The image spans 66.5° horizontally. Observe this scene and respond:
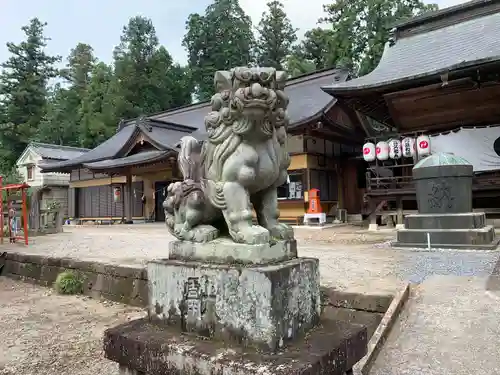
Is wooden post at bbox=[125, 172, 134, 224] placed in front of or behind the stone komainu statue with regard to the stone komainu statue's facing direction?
behind

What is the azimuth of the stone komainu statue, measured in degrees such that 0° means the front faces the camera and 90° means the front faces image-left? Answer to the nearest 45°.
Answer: approximately 315°

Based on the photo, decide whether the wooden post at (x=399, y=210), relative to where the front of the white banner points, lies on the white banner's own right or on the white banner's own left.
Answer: on the white banner's own right

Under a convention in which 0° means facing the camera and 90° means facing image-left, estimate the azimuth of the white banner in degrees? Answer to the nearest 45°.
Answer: approximately 0°

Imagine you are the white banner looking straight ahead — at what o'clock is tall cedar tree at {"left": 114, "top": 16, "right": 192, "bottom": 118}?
The tall cedar tree is roughly at 4 o'clock from the white banner.

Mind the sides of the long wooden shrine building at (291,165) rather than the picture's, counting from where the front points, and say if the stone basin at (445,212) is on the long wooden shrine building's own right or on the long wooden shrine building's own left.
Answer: on the long wooden shrine building's own left

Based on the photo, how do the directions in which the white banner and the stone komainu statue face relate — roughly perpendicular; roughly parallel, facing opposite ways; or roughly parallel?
roughly perpendicular

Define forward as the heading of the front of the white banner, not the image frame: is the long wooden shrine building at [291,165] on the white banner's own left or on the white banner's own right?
on the white banner's own right

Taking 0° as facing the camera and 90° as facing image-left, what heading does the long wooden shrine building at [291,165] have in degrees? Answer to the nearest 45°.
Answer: approximately 45°

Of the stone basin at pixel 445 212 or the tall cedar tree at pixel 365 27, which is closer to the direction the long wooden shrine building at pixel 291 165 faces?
the stone basin

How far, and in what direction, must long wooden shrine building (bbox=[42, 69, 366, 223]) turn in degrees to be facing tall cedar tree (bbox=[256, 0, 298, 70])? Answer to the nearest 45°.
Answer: approximately 135° to its right

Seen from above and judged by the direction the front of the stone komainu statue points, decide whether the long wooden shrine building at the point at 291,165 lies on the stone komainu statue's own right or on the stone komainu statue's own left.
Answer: on the stone komainu statue's own left
